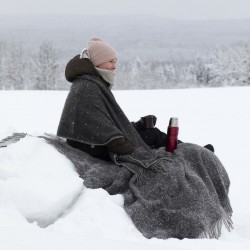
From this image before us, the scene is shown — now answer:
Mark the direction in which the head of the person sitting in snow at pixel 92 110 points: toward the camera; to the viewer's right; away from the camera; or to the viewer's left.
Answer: to the viewer's right

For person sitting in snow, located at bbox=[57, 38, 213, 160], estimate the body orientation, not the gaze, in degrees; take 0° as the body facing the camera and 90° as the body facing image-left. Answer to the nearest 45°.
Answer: approximately 270°
